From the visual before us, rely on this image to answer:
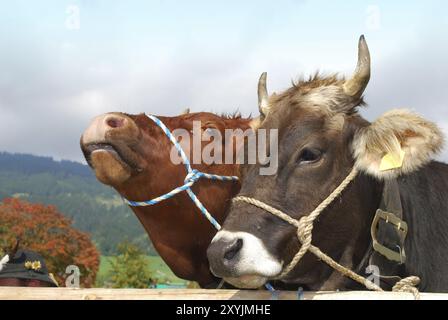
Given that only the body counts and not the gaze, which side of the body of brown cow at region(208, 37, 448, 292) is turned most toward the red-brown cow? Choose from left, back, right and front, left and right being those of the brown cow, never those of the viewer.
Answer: right

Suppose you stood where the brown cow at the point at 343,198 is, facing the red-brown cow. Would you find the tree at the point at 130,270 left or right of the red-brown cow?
right

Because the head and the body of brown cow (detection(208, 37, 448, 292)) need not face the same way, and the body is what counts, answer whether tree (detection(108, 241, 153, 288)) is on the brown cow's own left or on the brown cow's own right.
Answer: on the brown cow's own right

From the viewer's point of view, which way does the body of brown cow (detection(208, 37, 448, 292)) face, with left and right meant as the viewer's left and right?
facing the viewer and to the left of the viewer

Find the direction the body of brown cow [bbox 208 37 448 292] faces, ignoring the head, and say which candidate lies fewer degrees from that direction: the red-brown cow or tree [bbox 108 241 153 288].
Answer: the red-brown cow
